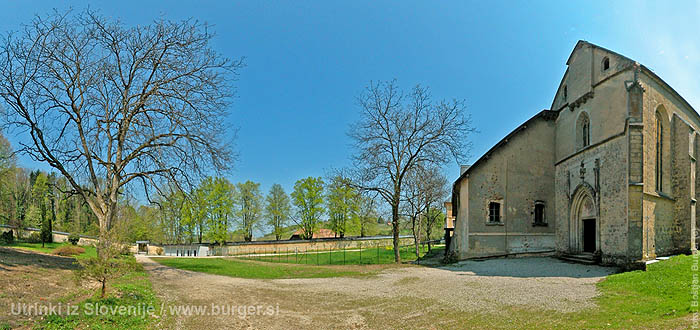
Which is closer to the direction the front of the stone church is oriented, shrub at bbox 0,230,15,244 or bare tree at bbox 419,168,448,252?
the shrub

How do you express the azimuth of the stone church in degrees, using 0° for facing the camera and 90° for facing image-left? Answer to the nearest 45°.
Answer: approximately 45°

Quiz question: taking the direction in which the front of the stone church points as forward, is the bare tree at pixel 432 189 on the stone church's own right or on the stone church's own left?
on the stone church's own right
